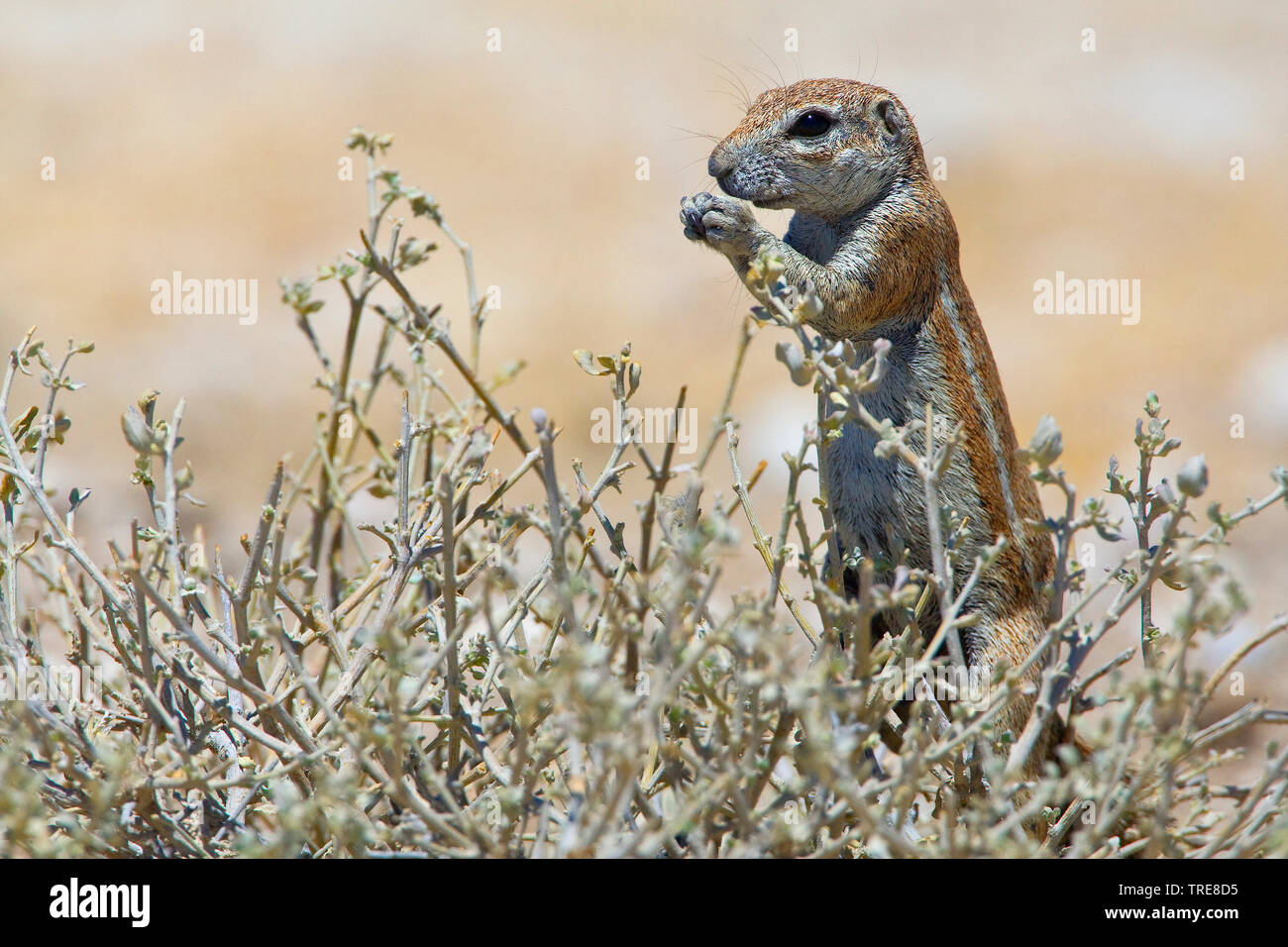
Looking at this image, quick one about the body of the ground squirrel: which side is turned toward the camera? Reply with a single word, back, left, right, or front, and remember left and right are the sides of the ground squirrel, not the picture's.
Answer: left
